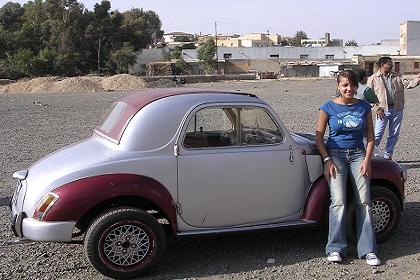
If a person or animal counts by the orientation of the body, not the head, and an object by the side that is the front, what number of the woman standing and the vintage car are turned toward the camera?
1

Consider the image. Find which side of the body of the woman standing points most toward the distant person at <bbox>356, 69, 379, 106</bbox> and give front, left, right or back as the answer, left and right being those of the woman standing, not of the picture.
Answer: back

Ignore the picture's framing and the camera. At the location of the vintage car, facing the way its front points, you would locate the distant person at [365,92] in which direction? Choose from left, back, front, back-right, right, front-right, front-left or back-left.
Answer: front-left

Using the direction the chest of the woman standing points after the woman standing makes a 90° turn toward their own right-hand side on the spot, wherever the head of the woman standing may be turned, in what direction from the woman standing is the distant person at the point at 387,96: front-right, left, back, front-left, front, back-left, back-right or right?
right

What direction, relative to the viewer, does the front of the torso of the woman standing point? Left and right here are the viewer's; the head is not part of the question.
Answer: facing the viewer

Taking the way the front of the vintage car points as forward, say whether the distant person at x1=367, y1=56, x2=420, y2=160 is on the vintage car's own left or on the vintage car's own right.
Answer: on the vintage car's own left

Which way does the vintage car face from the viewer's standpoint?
to the viewer's right

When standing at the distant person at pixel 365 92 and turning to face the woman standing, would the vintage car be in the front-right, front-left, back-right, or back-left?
front-right

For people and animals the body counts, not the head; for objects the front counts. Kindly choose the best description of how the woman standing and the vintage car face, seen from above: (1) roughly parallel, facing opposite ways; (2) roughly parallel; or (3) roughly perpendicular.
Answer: roughly perpendicular
